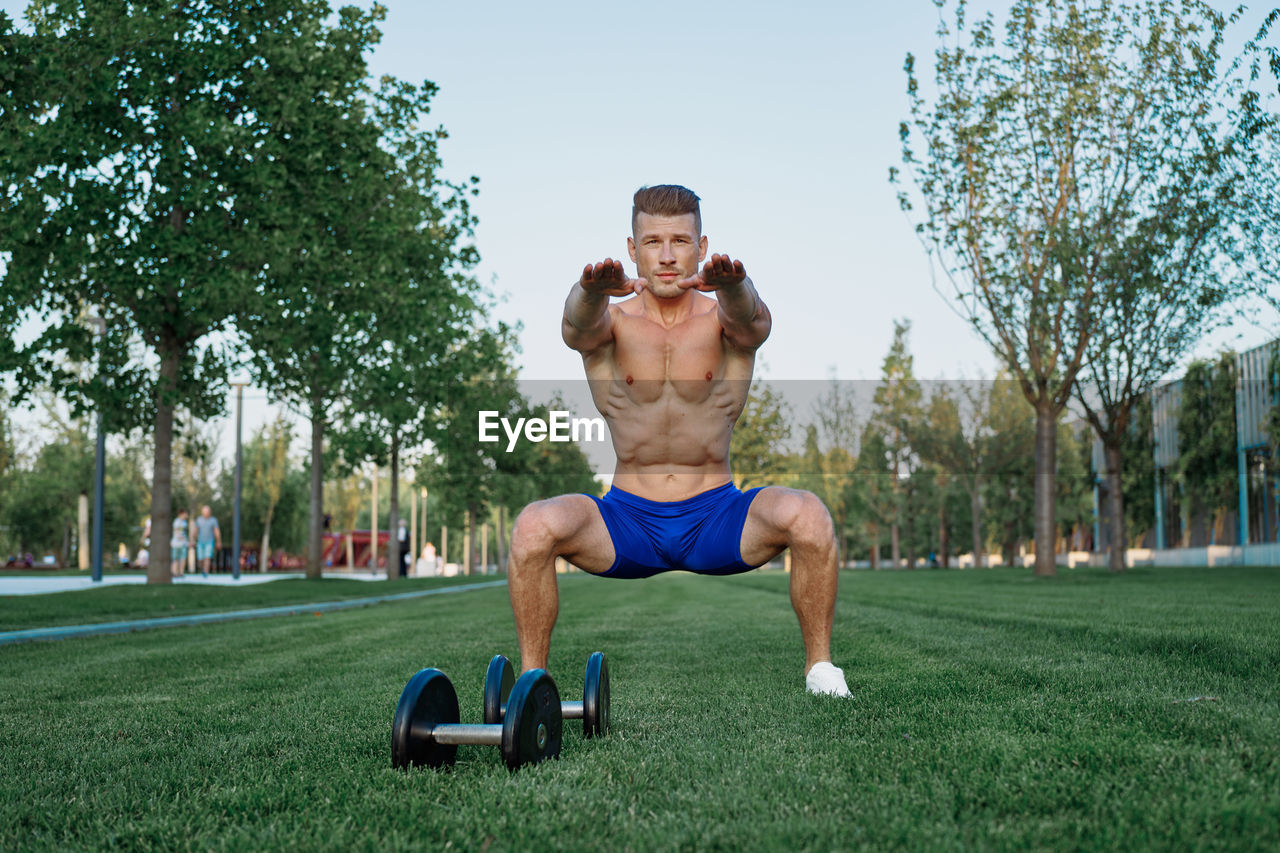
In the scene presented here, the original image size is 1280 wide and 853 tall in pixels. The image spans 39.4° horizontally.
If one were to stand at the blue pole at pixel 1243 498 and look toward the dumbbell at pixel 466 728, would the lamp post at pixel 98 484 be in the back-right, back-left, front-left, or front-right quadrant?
front-right

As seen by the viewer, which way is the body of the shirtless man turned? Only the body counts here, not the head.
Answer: toward the camera

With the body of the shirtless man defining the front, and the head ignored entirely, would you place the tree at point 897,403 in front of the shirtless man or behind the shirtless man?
behind

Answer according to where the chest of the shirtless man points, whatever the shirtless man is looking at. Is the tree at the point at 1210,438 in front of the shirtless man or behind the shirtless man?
behind

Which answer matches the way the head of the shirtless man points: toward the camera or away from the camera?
toward the camera

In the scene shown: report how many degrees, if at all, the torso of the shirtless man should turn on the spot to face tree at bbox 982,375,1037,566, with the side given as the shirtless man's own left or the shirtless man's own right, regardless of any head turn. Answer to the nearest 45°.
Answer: approximately 180°

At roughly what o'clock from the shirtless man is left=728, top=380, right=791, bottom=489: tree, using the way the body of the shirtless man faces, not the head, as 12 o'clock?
The tree is roughly at 6 o'clock from the shirtless man.

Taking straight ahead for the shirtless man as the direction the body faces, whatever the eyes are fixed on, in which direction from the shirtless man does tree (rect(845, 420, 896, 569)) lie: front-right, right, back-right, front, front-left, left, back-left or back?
back

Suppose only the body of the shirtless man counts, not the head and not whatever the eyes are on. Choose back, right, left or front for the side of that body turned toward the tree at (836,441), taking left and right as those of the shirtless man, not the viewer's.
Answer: back

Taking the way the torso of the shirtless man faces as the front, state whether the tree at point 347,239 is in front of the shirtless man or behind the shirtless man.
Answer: behind

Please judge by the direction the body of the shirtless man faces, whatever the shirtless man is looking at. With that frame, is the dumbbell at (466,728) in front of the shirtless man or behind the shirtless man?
in front

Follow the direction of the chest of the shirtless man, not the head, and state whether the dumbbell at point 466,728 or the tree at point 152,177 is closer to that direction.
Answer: the dumbbell
